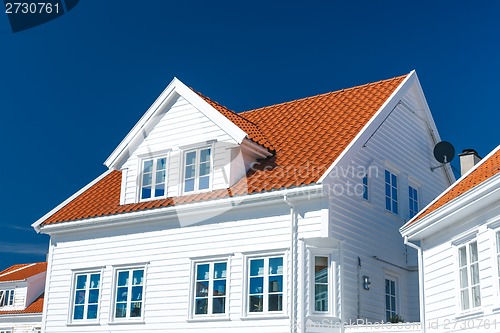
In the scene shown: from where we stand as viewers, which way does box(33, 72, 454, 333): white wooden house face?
facing the viewer and to the left of the viewer

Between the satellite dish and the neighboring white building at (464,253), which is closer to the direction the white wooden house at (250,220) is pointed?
the neighboring white building

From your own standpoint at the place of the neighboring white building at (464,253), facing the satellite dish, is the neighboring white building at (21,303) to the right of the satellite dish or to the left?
left

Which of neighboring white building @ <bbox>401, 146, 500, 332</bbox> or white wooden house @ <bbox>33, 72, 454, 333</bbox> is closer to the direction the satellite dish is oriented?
the neighboring white building

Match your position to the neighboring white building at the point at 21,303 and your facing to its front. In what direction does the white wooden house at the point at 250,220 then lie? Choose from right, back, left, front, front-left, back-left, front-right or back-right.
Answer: front-left

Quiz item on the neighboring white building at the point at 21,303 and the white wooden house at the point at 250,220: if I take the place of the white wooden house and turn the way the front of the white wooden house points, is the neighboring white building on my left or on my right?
on my right

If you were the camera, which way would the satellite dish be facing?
facing the viewer

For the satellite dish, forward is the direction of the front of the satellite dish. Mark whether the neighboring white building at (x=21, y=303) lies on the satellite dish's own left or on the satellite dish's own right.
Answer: on the satellite dish's own right
